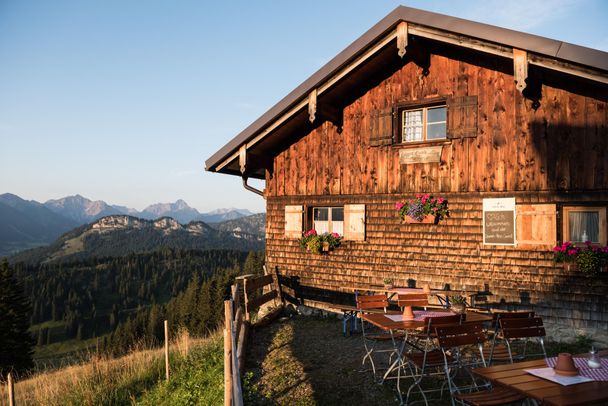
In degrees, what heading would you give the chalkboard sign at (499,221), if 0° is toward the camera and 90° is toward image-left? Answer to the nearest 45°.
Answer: approximately 0°

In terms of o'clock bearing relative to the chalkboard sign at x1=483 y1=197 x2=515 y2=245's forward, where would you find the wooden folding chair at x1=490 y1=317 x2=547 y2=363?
The wooden folding chair is roughly at 12 o'clock from the chalkboard sign.

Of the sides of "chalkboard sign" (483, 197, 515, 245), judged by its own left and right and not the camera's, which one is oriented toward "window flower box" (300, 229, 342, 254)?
right

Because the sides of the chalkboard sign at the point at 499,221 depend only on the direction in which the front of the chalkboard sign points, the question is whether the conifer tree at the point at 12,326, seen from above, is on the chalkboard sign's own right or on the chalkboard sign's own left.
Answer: on the chalkboard sign's own right

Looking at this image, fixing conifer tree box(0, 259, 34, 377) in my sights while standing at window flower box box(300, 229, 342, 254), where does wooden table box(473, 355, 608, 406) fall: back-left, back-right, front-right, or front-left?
back-left

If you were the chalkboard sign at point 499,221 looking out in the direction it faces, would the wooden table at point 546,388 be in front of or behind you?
in front
